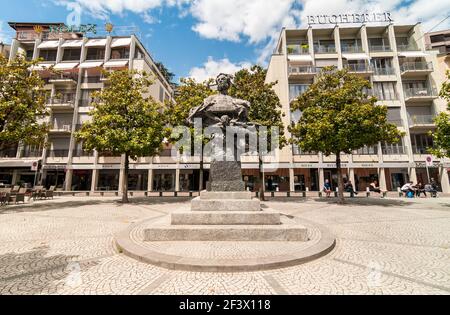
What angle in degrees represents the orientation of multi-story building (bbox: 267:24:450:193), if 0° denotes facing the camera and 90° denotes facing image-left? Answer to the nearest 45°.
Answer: approximately 0°

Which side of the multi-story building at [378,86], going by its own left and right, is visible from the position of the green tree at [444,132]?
front

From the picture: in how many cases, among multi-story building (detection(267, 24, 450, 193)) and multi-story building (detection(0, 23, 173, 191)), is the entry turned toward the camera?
2

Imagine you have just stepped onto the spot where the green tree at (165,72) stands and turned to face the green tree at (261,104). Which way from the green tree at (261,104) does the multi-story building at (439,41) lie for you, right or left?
left

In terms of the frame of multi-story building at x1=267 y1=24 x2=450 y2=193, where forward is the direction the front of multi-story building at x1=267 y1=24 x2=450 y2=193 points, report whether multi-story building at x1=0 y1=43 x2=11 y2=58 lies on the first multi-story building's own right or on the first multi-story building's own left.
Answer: on the first multi-story building's own right

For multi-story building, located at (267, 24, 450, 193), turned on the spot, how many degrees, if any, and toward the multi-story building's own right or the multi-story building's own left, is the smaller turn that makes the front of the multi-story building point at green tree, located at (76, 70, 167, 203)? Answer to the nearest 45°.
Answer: approximately 45° to the multi-story building's own right

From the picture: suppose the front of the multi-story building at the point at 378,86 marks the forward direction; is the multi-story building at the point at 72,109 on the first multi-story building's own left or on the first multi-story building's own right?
on the first multi-story building's own right

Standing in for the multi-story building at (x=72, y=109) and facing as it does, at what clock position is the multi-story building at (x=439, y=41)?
the multi-story building at (x=439, y=41) is roughly at 10 o'clock from the multi-story building at (x=72, y=109).

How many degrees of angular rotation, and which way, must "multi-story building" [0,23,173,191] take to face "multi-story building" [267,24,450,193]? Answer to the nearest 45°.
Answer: approximately 45° to its left

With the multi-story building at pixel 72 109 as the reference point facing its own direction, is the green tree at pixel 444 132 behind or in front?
in front
